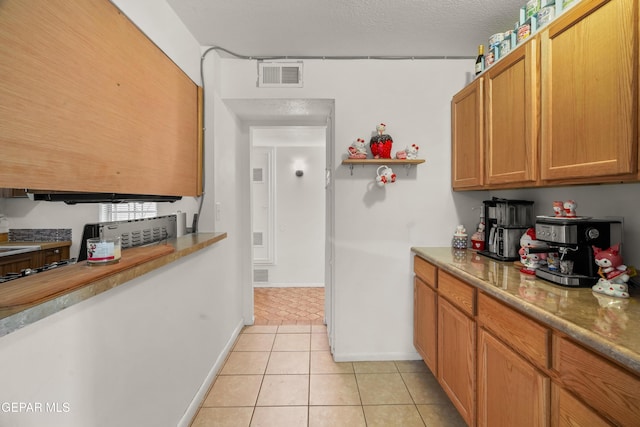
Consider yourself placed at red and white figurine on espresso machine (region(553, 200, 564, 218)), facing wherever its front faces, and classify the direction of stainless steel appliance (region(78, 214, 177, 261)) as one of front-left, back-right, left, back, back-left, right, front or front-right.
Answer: front

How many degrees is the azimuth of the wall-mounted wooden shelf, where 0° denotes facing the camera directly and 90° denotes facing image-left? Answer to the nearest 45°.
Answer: approximately 0°

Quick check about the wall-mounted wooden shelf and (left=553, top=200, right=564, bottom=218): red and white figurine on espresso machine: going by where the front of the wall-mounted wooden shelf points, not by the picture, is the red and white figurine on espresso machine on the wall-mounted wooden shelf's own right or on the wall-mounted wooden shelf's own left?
on the wall-mounted wooden shelf's own left

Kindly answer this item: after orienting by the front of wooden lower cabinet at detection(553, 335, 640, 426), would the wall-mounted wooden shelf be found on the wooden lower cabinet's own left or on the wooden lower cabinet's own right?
on the wooden lower cabinet's own right

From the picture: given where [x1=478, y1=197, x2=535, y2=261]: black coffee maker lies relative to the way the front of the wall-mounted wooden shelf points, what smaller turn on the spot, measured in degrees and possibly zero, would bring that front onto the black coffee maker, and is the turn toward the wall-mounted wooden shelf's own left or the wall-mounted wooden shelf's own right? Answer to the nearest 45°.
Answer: approximately 90° to the wall-mounted wooden shelf's own left

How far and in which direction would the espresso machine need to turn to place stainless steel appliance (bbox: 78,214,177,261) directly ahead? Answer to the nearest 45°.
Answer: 0° — it already faces it

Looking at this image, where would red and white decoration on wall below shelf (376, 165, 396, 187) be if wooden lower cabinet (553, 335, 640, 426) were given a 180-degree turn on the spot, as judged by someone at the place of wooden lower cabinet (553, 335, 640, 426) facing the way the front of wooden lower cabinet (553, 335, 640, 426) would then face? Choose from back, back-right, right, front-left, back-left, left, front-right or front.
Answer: left

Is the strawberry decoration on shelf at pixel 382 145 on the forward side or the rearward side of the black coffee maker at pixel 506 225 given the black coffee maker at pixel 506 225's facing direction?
on the forward side

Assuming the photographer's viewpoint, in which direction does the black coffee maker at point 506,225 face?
facing the viewer and to the left of the viewer

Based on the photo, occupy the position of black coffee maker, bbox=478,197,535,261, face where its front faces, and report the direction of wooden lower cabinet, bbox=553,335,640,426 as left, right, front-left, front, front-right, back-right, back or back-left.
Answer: front-left

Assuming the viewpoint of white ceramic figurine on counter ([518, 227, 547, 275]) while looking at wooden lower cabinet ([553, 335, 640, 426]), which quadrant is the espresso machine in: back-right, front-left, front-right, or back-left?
front-left

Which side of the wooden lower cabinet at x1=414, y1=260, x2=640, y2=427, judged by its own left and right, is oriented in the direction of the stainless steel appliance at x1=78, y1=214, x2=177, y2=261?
front

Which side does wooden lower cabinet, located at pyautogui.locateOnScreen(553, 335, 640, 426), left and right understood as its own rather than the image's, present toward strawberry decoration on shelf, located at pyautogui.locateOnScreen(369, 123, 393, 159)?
right

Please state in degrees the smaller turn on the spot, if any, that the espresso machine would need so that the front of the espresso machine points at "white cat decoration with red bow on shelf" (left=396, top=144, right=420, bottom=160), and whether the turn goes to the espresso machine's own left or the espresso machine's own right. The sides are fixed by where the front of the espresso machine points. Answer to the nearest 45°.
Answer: approximately 90° to the espresso machine's own right
